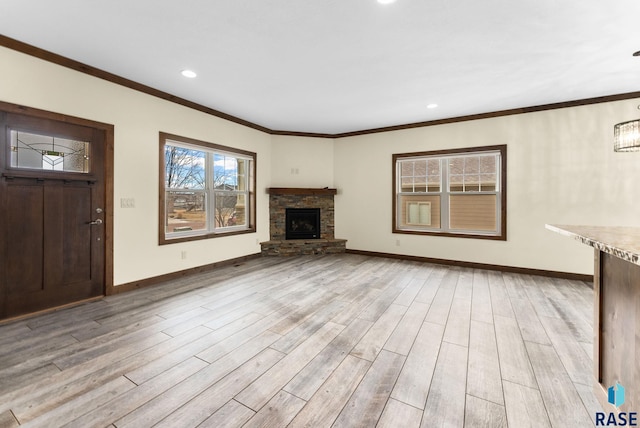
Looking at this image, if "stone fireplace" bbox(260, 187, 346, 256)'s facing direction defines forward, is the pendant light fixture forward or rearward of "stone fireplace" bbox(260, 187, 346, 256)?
forward

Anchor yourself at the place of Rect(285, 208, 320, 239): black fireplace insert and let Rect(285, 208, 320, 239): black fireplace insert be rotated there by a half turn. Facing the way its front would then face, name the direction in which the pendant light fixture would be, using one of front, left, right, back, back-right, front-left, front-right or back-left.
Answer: back-right

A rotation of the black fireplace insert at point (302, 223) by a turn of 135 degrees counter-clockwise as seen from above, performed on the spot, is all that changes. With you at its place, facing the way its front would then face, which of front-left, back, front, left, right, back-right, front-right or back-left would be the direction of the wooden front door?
back

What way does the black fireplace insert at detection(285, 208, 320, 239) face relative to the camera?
toward the camera
